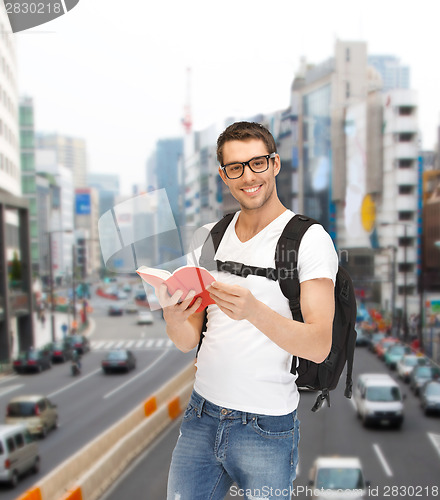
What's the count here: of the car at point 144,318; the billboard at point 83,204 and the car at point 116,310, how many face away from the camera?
2

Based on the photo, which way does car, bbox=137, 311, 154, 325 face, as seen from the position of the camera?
facing away from the viewer

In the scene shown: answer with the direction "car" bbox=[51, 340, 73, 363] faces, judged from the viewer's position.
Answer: facing away from the viewer and to the right of the viewer

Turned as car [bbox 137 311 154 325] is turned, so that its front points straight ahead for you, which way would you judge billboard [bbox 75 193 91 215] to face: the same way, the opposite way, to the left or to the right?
the opposite way

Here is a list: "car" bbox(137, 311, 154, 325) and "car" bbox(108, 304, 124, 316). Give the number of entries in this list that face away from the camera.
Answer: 2

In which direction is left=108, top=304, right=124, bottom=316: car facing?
away from the camera
